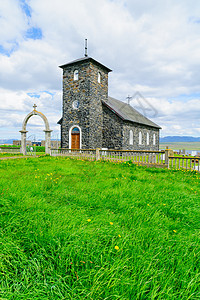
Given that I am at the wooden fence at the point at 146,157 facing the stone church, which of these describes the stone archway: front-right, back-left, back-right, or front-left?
front-left

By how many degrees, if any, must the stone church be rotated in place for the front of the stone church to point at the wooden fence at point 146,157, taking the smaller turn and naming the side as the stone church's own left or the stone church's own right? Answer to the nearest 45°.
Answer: approximately 90° to the stone church's own left

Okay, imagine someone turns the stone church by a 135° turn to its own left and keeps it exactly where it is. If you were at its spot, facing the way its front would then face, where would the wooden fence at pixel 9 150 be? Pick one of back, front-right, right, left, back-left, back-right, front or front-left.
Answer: back

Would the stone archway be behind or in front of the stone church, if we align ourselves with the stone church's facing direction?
in front

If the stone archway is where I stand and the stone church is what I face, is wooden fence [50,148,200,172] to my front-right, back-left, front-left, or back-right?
front-right

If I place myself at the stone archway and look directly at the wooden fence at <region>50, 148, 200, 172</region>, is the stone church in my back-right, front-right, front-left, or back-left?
front-left

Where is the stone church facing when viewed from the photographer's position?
facing the viewer and to the left of the viewer
